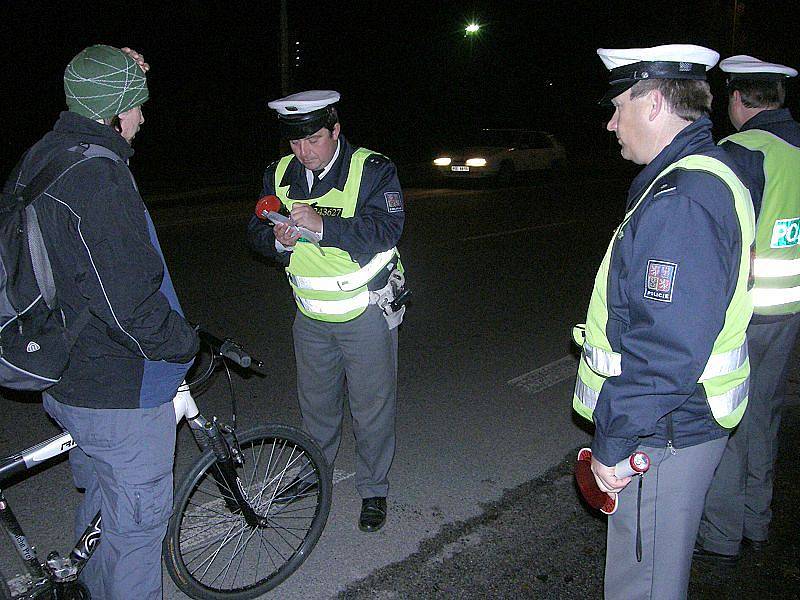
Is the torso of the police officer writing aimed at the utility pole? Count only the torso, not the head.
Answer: no

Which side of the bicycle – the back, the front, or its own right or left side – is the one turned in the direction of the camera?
right

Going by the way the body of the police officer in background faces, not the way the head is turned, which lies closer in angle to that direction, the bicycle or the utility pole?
the utility pole

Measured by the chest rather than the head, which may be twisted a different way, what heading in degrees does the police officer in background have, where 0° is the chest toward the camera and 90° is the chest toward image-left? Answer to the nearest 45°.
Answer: approximately 135°

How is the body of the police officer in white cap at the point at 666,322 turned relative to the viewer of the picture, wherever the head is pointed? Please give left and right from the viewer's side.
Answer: facing to the left of the viewer

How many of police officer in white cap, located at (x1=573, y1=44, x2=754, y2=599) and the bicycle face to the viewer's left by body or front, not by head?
1

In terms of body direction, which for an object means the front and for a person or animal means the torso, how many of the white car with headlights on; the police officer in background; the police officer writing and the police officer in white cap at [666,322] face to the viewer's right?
0

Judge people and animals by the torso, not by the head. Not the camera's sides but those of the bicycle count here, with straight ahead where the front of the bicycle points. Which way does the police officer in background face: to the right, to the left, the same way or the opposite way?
to the left

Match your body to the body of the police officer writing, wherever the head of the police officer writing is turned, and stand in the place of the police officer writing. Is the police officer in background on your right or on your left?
on your left

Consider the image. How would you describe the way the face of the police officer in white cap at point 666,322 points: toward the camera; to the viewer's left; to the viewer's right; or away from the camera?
to the viewer's left

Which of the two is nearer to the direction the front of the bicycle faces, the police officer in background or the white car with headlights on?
the police officer in background

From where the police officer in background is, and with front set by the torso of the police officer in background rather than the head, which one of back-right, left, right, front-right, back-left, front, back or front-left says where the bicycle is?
left

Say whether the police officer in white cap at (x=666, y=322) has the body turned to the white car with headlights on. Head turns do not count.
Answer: no

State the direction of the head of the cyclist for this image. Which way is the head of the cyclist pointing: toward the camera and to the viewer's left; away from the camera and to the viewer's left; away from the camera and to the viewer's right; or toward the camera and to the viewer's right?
away from the camera and to the viewer's right

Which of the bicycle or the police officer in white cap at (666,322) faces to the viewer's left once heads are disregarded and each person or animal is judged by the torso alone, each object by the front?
the police officer in white cap

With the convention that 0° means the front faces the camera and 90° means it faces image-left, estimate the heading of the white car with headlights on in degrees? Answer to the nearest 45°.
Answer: approximately 45°

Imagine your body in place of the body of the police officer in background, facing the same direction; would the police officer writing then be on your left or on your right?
on your left

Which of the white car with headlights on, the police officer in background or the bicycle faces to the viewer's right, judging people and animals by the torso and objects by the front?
the bicycle

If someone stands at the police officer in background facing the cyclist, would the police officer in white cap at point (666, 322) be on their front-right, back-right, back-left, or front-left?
front-left

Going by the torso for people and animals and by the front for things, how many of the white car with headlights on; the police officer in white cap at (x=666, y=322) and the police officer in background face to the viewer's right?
0

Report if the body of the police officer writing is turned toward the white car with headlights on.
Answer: no
